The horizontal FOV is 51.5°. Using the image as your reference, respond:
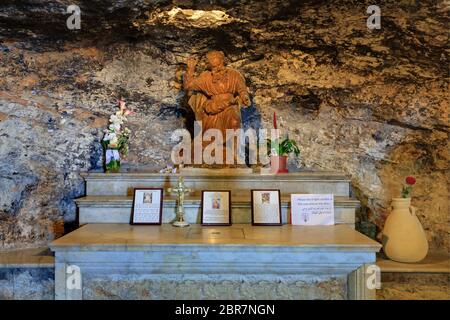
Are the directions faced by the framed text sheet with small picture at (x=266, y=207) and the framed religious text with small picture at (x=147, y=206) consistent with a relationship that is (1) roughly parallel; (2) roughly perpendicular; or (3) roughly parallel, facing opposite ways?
roughly parallel

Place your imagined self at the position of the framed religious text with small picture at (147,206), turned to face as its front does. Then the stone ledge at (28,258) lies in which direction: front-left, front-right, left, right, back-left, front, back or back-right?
right

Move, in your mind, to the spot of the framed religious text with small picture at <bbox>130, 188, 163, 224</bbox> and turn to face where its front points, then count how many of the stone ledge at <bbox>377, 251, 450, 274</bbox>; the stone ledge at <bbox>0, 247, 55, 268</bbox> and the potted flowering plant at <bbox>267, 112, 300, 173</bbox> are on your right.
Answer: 1

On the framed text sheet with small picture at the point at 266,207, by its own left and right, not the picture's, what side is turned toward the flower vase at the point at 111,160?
right

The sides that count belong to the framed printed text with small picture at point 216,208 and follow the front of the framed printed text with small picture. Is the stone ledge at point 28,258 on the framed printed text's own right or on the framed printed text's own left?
on the framed printed text's own right

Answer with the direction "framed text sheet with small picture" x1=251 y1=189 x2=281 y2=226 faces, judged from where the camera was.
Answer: facing the viewer

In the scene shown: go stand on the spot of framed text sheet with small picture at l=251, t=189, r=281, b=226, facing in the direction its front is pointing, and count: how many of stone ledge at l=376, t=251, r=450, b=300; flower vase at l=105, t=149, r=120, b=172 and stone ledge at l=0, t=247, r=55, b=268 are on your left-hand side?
1

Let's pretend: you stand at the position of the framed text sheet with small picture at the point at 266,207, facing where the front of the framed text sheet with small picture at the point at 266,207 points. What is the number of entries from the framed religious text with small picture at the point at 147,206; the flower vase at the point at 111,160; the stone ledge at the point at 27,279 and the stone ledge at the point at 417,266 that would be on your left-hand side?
1

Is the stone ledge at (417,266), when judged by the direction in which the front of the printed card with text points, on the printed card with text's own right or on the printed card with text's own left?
on the printed card with text's own left

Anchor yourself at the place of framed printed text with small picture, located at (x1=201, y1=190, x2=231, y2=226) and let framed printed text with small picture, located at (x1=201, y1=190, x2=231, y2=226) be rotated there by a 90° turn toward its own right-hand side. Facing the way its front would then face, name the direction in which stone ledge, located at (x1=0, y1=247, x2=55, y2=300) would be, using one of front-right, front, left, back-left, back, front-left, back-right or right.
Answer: front

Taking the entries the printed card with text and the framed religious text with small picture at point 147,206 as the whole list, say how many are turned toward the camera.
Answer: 2

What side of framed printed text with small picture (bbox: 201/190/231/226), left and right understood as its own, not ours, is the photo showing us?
front

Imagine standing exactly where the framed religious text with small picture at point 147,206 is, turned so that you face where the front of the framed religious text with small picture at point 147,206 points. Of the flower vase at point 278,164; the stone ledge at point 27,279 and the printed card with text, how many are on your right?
1

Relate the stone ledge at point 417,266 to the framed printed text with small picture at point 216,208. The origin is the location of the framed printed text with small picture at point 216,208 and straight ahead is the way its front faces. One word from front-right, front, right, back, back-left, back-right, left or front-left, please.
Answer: left

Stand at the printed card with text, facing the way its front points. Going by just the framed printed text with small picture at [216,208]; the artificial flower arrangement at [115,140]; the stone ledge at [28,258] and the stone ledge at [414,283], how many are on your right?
3

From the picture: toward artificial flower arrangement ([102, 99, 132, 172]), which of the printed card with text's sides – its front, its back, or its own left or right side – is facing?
right

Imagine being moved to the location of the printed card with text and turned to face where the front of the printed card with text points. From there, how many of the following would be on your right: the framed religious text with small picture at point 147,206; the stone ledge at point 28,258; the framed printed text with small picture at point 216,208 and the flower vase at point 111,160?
4
